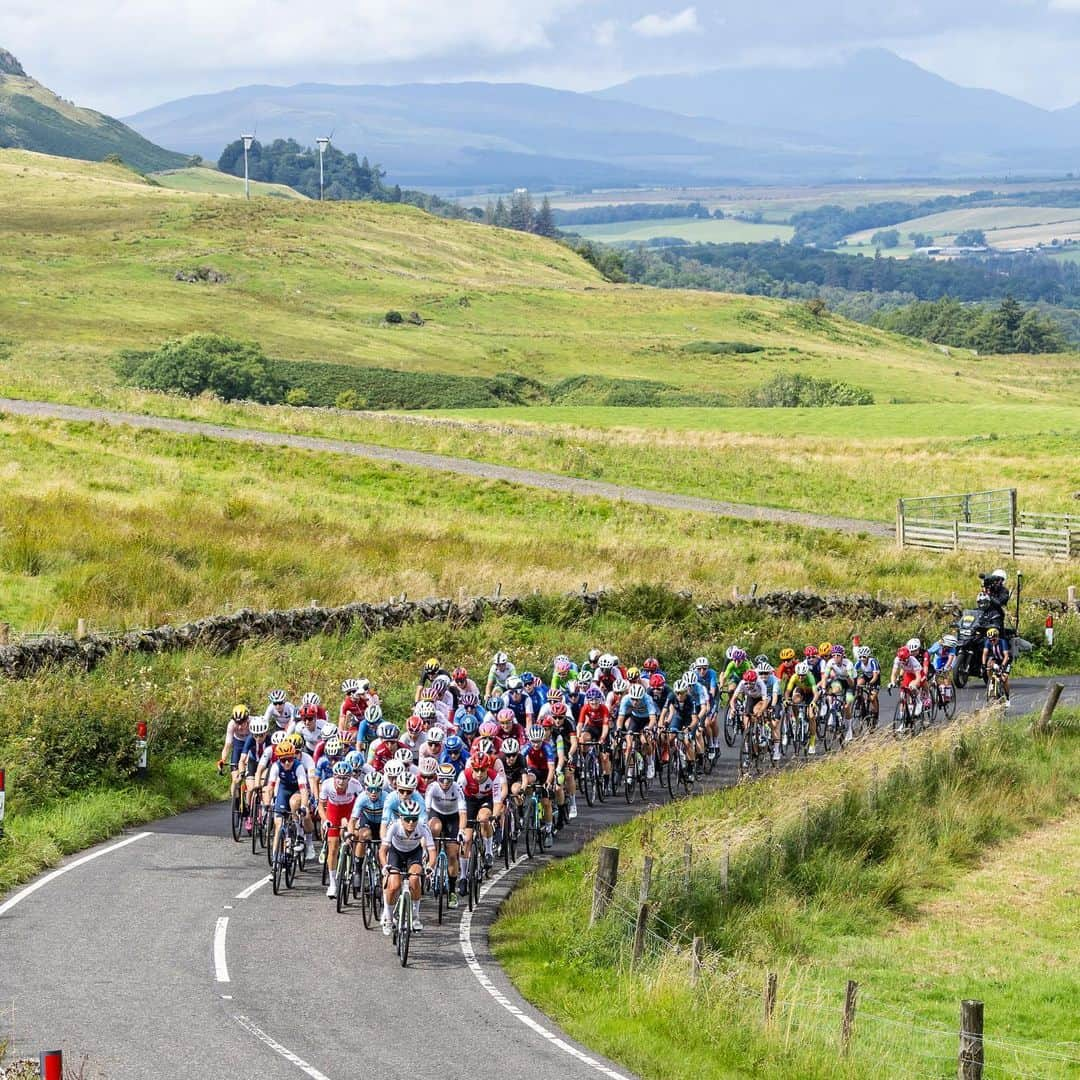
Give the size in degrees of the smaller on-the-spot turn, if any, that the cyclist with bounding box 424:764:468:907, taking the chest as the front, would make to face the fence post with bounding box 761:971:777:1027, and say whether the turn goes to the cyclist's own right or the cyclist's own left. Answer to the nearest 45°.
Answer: approximately 45° to the cyclist's own left

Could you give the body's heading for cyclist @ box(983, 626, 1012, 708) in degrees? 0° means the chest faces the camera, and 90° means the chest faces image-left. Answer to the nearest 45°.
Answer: approximately 45°

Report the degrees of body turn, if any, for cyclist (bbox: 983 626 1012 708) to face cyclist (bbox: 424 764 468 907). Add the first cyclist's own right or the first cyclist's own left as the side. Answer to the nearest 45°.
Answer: approximately 45° to the first cyclist's own left

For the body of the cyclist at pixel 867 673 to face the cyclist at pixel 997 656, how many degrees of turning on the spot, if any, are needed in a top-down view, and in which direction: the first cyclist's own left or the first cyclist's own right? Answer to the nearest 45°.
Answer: approximately 180°

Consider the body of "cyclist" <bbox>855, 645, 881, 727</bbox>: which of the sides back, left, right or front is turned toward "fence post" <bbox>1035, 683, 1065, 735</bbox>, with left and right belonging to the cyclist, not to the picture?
left

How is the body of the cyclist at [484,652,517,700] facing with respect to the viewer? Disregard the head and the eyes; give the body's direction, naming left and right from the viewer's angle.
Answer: facing the viewer and to the left of the viewer

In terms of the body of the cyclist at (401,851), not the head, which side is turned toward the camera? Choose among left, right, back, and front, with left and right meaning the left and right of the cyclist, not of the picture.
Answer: front

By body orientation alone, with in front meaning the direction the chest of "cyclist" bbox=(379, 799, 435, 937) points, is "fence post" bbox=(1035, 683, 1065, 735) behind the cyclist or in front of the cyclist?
behind

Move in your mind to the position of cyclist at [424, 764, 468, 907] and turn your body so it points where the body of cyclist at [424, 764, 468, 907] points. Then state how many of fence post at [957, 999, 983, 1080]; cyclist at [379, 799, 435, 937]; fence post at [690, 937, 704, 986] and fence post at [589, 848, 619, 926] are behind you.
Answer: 0

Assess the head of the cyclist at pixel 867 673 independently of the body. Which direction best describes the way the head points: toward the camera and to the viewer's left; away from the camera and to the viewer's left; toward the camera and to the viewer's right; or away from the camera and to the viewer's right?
toward the camera and to the viewer's left

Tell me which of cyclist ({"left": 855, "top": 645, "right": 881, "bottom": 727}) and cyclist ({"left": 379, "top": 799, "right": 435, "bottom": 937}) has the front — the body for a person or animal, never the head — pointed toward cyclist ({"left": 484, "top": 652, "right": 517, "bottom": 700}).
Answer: cyclist ({"left": 855, "top": 645, "right": 881, "bottom": 727})

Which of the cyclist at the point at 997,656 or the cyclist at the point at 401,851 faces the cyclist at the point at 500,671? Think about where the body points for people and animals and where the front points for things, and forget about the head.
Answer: the cyclist at the point at 997,656

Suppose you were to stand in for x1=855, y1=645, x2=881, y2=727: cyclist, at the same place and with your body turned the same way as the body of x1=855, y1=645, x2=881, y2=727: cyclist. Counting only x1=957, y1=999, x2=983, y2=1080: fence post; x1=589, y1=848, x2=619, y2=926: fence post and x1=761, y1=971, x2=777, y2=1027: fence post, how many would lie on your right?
0

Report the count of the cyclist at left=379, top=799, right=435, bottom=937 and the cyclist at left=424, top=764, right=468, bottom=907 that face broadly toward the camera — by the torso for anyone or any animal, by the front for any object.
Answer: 2

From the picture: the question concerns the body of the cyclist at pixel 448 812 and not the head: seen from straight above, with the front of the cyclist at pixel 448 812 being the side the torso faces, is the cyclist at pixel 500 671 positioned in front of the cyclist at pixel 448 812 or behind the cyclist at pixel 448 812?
behind

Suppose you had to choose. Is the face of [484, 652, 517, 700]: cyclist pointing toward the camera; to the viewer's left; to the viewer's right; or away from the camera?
toward the camera

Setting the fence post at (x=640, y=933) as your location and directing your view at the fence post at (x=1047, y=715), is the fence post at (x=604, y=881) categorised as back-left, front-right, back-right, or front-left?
front-left

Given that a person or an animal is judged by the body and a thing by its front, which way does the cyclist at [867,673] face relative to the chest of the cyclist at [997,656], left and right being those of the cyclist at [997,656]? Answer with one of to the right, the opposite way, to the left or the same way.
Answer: the same way

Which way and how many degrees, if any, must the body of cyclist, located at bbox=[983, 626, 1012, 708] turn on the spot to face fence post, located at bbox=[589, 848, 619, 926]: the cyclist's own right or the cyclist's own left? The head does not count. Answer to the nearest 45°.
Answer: approximately 45° to the cyclist's own left

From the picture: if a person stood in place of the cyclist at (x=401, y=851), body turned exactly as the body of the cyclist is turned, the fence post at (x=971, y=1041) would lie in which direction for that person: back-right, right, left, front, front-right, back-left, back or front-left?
front-left
